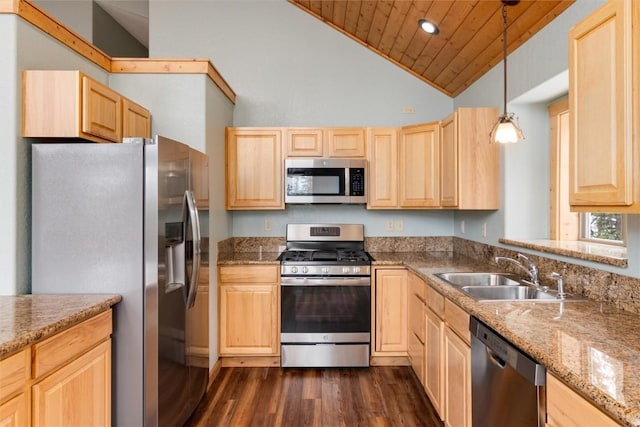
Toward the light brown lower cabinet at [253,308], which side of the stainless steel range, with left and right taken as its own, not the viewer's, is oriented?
right

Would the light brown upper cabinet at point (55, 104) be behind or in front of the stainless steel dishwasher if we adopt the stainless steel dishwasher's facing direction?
in front

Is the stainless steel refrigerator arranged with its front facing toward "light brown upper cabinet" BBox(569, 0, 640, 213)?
yes

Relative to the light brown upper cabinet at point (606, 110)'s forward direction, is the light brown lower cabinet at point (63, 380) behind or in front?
in front

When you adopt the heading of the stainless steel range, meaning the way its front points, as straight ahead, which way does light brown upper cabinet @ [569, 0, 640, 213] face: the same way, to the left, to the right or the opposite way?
to the right

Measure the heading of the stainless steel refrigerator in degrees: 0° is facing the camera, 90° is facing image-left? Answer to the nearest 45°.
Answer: approximately 315°

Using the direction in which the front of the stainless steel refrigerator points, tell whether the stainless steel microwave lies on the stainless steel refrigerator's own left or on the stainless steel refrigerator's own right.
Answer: on the stainless steel refrigerator's own left
